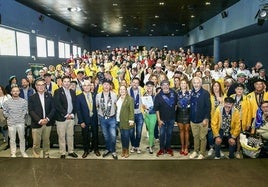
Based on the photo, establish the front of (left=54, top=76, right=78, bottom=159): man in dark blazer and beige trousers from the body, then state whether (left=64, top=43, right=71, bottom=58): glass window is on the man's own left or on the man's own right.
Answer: on the man's own left

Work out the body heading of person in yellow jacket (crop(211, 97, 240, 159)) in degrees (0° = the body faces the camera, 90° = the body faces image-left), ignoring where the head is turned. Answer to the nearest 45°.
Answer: approximately 0°

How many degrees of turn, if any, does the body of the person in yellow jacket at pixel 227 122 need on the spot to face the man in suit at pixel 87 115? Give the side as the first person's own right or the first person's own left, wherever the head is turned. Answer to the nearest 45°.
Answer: approximately 90° to the first person's own right

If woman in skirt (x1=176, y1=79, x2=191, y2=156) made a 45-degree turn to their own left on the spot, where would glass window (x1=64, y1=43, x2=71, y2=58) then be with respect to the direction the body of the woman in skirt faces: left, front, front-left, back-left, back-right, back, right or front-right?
back

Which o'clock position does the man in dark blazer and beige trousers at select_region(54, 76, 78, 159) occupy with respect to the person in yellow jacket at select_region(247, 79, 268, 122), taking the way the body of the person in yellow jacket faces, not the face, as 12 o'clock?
The man in dark blazer and beige trousers is roughly at 2 o'clock from the person in yellow jacket.

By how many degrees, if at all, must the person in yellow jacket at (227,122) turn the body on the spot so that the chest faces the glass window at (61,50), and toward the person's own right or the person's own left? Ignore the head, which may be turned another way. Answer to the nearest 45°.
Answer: approximately 135° to the person's own right

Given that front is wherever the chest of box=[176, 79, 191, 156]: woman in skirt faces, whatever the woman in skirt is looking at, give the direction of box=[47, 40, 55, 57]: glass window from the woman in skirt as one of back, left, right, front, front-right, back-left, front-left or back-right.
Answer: back-right

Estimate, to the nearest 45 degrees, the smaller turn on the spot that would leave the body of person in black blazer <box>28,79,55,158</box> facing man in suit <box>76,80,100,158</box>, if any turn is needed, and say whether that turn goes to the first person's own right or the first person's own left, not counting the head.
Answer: approximately 90° to the first person's own left

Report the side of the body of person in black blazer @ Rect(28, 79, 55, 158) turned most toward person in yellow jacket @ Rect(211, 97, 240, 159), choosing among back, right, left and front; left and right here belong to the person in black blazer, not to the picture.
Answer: left

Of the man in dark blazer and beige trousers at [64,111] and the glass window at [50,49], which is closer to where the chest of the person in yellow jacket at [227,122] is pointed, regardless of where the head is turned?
the man in dark blazer and beige trousers

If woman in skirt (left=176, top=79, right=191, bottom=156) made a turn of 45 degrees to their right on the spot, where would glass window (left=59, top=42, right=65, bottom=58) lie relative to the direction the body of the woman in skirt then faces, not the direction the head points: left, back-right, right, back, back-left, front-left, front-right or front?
right
